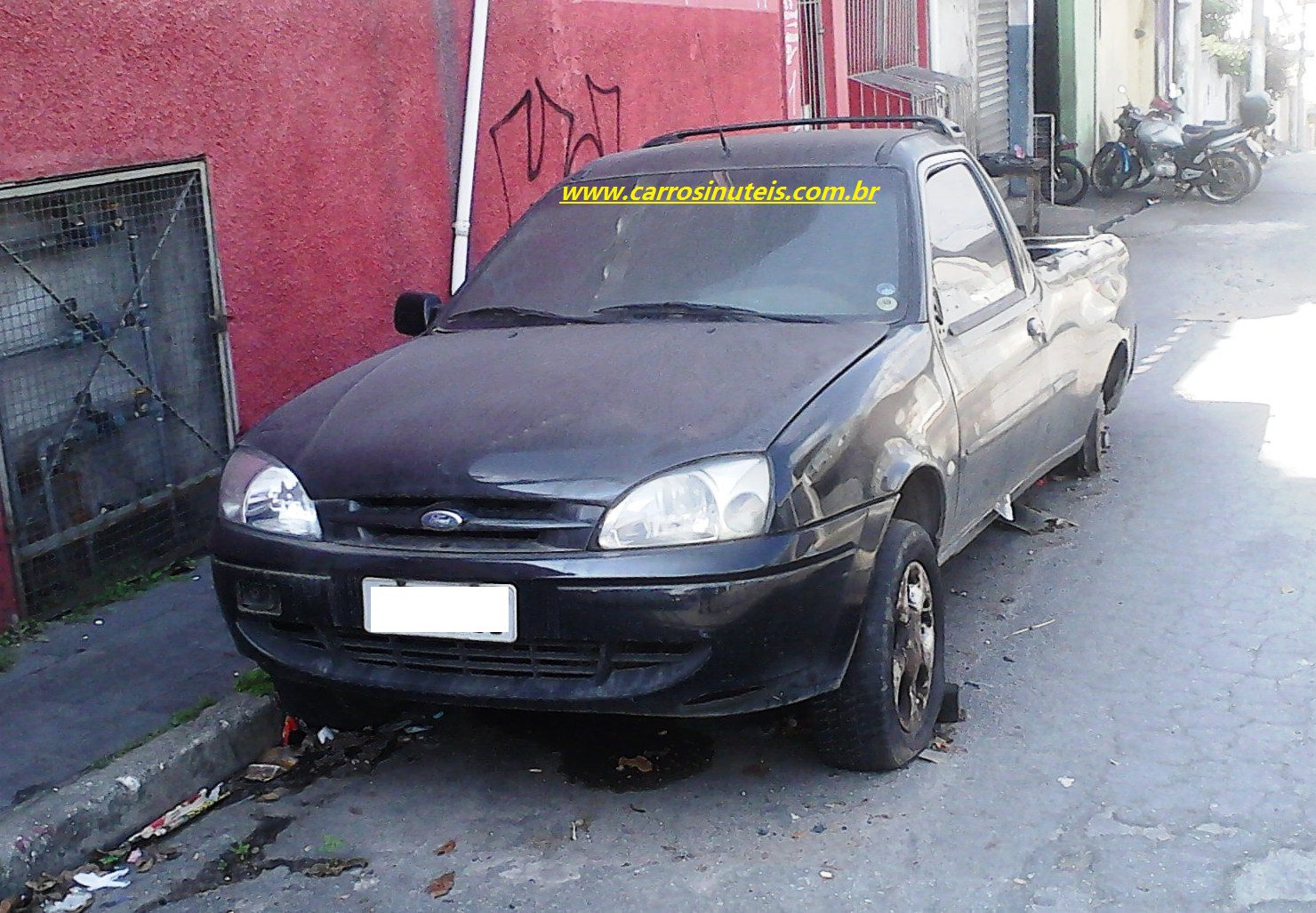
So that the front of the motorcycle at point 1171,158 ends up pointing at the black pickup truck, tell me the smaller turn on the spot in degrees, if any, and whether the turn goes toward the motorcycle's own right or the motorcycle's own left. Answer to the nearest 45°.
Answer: approximately 90° to the motorcycle's own left

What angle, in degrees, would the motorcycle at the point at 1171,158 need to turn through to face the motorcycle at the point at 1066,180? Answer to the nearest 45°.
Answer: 0° — it already faces it

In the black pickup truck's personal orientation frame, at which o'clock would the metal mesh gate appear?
The metal mesh gate is roughly at 1 o'clock from the black pickup truck.

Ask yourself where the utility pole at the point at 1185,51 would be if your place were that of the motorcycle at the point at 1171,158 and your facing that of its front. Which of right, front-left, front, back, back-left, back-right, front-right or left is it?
right

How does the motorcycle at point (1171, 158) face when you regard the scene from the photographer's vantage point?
facing to the left of the viewer

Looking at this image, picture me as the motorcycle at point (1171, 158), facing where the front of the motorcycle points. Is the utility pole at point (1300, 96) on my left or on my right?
on my right

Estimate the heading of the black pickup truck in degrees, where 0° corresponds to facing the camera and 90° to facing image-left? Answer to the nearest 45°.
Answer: approximately 45°

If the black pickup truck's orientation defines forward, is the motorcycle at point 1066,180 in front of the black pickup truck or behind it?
behind

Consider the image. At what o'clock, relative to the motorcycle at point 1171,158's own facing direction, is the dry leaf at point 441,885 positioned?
The dry leaf is roughly at 9 o'clock from the motorcycle.

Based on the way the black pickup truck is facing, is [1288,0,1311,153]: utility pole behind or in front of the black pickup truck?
behind

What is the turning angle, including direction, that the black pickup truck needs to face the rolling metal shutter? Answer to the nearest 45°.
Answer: approximately 135° to its right

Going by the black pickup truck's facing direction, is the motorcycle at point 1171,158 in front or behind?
behind

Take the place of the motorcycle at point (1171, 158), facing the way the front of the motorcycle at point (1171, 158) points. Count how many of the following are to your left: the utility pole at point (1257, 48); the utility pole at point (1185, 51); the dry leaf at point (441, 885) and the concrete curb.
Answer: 2
